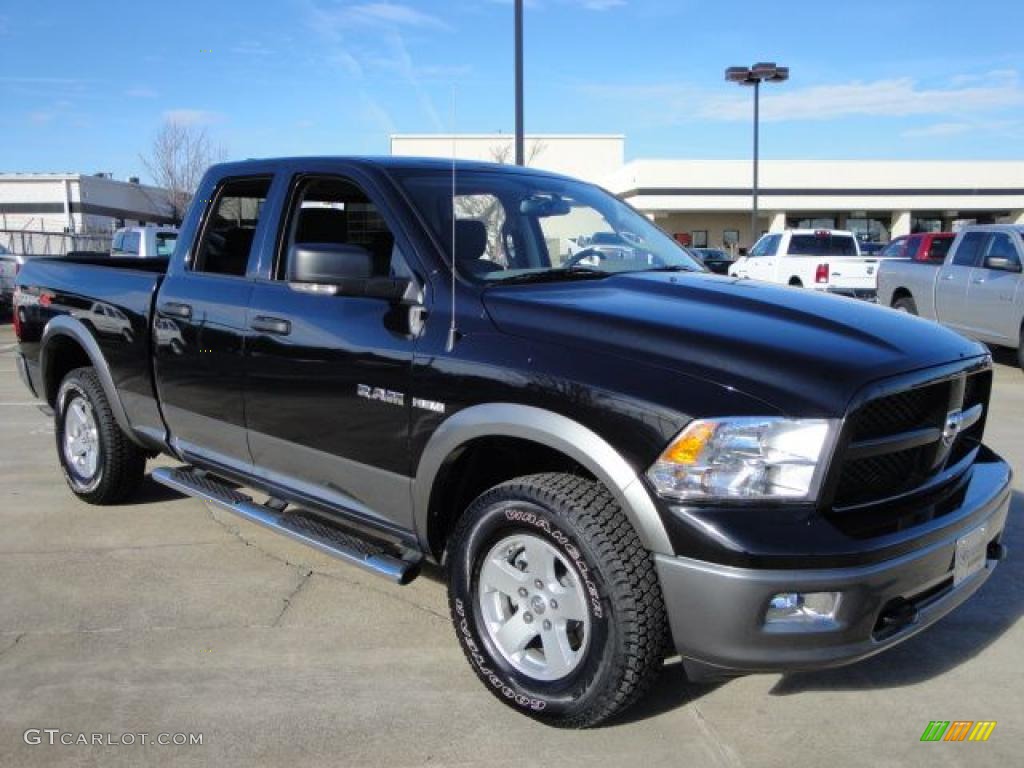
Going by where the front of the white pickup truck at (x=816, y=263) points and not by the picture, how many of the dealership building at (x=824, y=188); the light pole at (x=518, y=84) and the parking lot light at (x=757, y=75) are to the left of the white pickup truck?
1

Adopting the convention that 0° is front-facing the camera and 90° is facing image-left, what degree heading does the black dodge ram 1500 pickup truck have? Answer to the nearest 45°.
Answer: approximately 315°

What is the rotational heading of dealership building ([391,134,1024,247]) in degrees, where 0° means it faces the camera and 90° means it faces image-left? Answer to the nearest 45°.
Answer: approximately 0°

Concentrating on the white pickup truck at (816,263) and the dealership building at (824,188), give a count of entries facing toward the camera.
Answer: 1

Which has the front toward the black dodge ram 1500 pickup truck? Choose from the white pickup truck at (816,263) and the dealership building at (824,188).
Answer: the dealership building

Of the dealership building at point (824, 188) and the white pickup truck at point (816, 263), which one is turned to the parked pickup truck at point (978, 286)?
the dealership building

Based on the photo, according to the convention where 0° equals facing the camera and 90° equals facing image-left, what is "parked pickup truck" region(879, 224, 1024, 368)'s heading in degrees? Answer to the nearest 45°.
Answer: approximately 315°

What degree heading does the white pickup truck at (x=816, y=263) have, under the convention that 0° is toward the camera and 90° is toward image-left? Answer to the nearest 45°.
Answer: approximately 135°

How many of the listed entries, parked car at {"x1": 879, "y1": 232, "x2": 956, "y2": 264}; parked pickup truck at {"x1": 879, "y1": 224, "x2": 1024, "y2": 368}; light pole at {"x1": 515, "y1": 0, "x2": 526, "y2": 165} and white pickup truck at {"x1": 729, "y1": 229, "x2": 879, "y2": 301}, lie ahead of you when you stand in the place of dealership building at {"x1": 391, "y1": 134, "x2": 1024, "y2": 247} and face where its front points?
4
